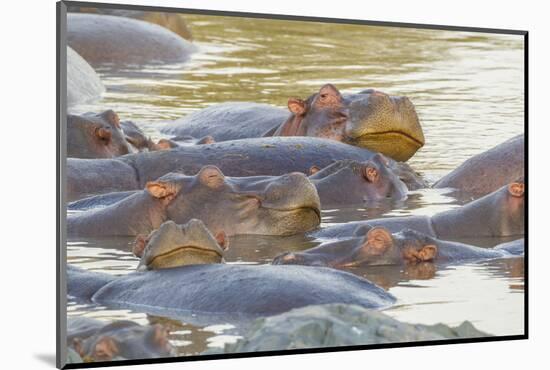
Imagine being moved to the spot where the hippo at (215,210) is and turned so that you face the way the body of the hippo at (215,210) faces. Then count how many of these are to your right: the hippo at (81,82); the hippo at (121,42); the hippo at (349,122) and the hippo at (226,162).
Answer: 0

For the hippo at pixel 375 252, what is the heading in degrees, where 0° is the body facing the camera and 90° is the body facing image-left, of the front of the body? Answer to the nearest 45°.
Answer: approximately 90°

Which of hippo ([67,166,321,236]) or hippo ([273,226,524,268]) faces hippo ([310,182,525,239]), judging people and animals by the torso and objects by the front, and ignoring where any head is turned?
hippo ([67,166,321,236])

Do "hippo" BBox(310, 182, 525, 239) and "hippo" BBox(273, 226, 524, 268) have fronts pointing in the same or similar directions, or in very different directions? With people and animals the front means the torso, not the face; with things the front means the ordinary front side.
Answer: very different directions

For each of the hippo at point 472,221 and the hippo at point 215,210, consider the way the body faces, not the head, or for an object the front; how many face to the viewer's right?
2

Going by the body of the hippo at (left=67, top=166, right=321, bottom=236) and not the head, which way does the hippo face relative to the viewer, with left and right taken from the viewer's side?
facing to the right of the viewer

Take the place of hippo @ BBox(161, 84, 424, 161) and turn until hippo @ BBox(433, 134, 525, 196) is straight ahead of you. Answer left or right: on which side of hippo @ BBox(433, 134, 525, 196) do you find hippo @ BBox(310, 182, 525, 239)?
right
